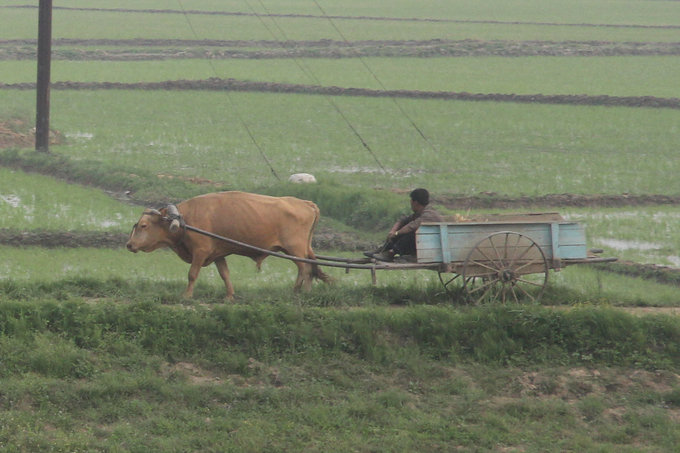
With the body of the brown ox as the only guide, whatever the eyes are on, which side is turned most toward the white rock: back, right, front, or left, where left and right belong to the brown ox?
right

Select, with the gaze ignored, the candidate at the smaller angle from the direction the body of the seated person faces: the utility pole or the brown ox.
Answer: the brown ox

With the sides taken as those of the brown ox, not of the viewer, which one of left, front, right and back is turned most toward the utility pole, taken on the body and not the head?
right

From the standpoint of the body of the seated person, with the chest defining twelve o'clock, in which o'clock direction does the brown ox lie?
The brown ox is roughly at 12 o'clock from the seated person.

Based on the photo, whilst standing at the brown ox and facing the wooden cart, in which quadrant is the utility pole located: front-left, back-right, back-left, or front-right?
back-left

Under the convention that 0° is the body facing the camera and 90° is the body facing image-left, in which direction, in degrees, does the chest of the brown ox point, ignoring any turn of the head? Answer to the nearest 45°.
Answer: approximately 90°

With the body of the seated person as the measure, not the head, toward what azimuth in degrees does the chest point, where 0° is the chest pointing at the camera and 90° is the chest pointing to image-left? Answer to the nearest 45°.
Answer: approximately 90°

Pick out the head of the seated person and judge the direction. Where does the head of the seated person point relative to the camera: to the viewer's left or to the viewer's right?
to the viewer's left

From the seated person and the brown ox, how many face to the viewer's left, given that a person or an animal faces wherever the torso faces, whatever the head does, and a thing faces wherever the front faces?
2

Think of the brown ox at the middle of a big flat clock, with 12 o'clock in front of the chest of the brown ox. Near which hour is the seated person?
The seated person is roughly at 6 o'clock from the brown ox.
